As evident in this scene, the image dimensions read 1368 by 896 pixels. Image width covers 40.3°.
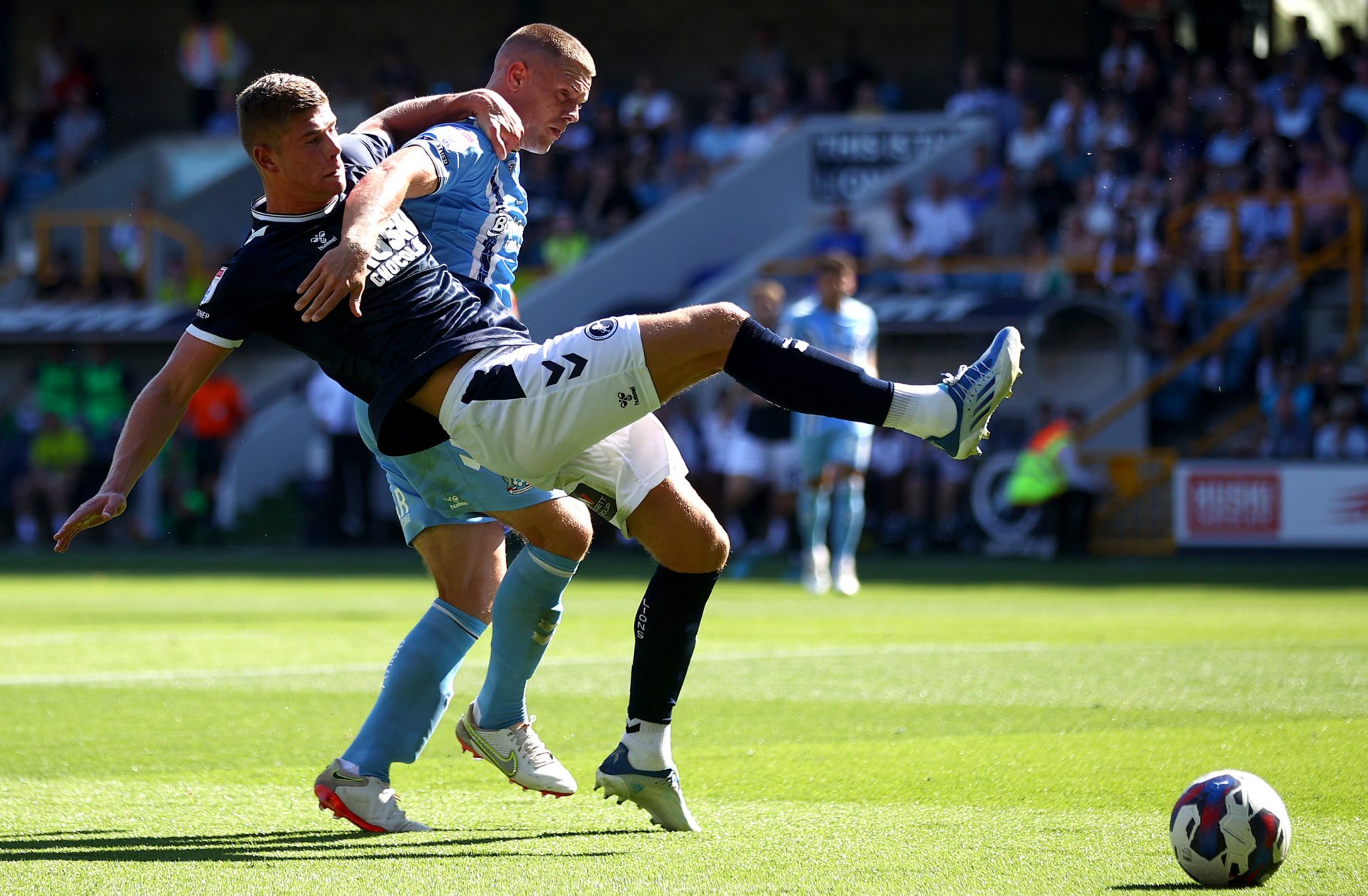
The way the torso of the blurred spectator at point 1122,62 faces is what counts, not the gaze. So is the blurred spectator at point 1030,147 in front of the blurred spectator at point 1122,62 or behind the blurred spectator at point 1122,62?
in front

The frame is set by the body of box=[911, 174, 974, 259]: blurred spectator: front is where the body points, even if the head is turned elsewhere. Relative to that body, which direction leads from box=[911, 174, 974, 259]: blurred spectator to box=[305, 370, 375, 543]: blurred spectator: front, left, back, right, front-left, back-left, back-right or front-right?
right

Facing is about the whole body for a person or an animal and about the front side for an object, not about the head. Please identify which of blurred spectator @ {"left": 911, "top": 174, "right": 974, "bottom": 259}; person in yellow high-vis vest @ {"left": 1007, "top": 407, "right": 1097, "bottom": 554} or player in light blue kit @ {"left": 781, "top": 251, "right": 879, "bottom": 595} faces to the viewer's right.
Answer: the person in yellow high-vis vest

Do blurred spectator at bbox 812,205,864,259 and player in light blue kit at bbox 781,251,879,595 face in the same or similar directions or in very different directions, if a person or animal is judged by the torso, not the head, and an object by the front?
same or similar directions

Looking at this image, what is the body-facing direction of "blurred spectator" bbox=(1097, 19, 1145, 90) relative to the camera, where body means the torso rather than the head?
toward the camera

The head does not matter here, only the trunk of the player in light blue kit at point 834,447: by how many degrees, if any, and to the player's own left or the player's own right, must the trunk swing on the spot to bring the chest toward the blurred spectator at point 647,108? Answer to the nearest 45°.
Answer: approximately 180°

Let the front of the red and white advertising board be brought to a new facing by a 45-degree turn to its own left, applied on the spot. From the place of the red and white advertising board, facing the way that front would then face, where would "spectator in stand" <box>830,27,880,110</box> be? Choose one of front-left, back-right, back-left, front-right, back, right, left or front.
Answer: back

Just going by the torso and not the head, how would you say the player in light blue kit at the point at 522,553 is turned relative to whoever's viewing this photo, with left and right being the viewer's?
facing the viewer and to the right of the viewer

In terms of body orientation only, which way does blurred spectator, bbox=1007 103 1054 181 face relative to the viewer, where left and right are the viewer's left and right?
facing the viewer

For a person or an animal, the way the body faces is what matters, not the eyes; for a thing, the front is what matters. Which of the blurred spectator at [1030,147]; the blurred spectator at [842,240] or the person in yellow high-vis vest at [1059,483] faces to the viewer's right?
the person in yellow high-vis vest

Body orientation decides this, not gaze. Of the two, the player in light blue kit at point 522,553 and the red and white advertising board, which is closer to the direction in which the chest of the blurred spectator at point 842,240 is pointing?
the player in light blue kit

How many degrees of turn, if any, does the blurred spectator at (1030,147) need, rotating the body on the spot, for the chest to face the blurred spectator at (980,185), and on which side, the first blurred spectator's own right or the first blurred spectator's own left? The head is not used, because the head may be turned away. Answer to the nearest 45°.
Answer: approximately 90° to the first blurred spectator's own right

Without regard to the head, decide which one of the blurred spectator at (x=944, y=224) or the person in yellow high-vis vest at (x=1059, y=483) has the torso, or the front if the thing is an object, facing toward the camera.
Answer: the blurred spectator

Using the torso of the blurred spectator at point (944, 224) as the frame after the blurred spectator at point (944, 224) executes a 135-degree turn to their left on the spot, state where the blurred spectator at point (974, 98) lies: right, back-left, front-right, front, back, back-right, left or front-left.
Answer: front-left

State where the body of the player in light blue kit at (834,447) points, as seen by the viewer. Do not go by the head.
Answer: toward the camera

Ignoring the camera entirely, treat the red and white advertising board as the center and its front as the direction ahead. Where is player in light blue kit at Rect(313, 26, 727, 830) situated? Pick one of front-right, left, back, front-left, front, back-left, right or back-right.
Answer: front
